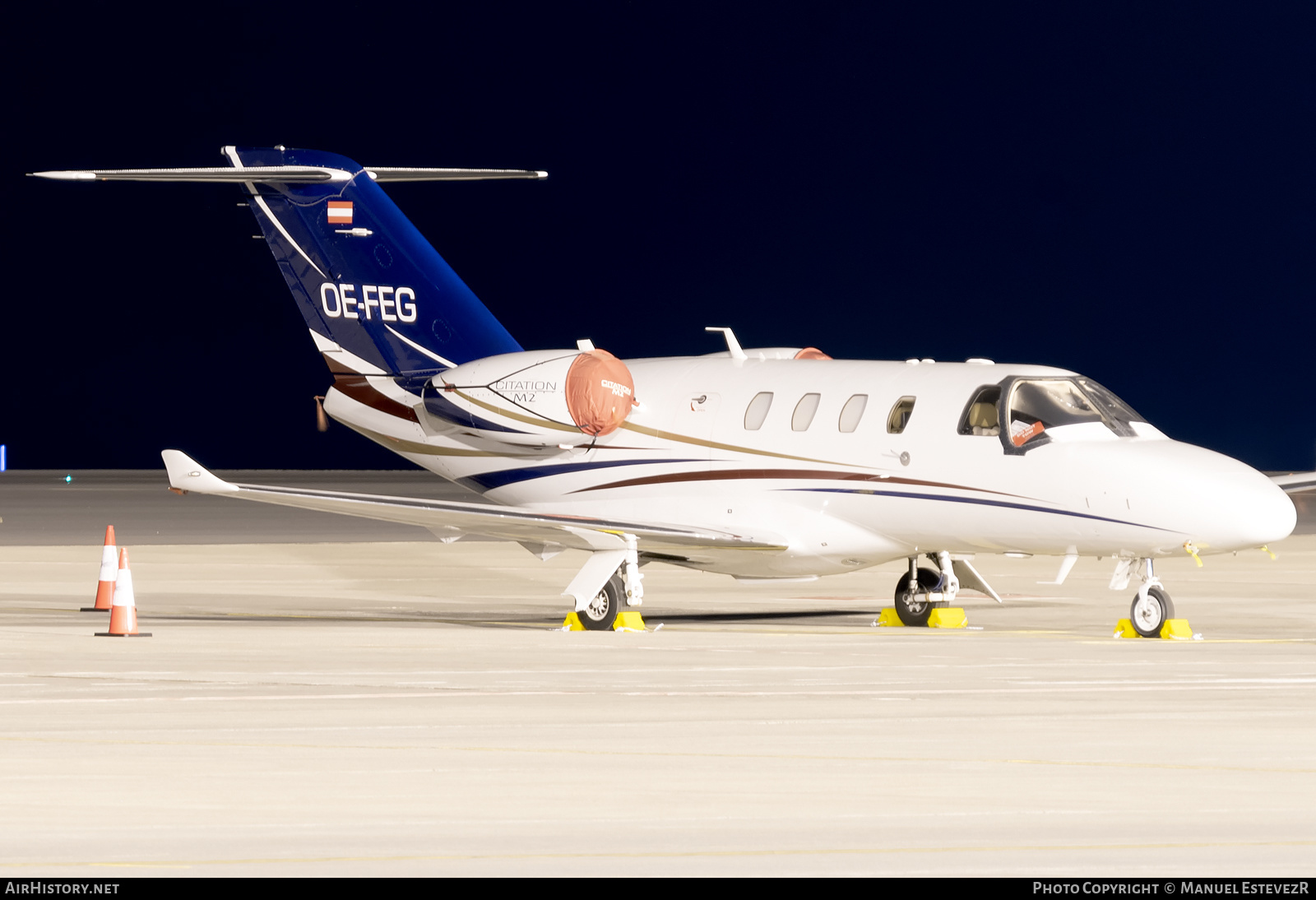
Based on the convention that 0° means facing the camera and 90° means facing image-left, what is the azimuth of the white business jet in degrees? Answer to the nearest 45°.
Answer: approximately 315°

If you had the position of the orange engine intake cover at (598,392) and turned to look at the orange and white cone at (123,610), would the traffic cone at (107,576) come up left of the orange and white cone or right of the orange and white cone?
right
